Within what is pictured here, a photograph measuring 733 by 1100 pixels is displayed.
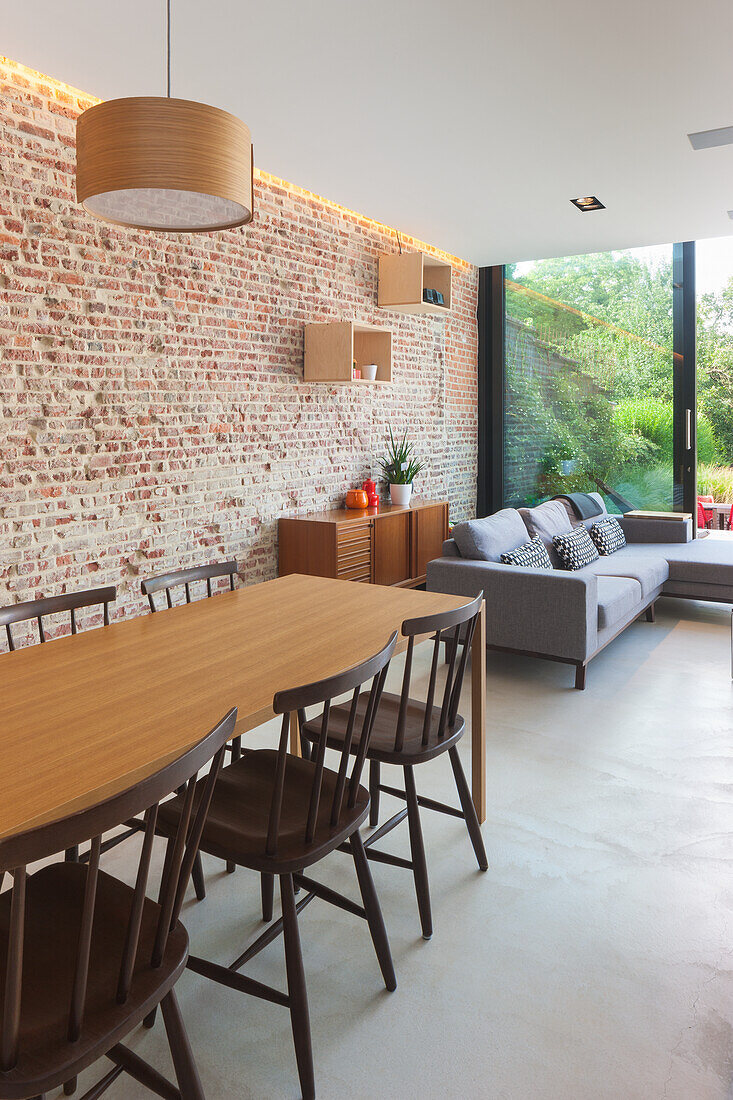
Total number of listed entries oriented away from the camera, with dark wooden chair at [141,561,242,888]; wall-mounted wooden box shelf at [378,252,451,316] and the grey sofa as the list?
0

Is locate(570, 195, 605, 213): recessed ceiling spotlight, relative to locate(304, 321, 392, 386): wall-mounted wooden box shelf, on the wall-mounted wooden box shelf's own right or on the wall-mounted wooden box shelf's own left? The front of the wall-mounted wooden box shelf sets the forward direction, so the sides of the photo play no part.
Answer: on the wall-mounted wooden box shelf's own left

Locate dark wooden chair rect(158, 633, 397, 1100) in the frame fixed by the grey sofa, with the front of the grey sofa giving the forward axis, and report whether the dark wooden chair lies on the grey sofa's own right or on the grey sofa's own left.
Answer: on the grey sofa's own right

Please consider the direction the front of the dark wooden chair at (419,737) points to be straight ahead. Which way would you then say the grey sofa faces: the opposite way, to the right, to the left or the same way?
the opposite way

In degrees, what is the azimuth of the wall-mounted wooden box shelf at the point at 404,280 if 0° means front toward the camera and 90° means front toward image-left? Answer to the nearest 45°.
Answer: approximately 315°

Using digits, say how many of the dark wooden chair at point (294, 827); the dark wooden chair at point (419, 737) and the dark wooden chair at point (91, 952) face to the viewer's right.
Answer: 0

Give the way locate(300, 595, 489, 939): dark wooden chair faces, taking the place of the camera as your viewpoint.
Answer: facing away from the viewer and to the left of the viewer

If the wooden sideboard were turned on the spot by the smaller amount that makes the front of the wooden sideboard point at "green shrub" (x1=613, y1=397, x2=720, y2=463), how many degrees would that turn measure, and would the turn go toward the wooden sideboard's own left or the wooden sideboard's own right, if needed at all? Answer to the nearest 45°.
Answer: approximately 90° to the wooden sideboard's own left

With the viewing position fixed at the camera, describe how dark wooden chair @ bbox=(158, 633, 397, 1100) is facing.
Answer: facing away from the viewer and to the left of the viewer

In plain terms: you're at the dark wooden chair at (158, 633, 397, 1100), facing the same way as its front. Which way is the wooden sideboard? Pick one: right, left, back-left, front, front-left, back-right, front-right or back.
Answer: front-right

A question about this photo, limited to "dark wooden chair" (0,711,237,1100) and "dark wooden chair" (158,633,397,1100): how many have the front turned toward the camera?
0

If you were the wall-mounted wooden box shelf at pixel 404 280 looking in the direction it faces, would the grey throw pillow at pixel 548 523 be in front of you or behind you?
in front

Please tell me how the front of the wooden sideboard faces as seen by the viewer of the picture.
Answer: facing the viewer and to the right of the viewer
